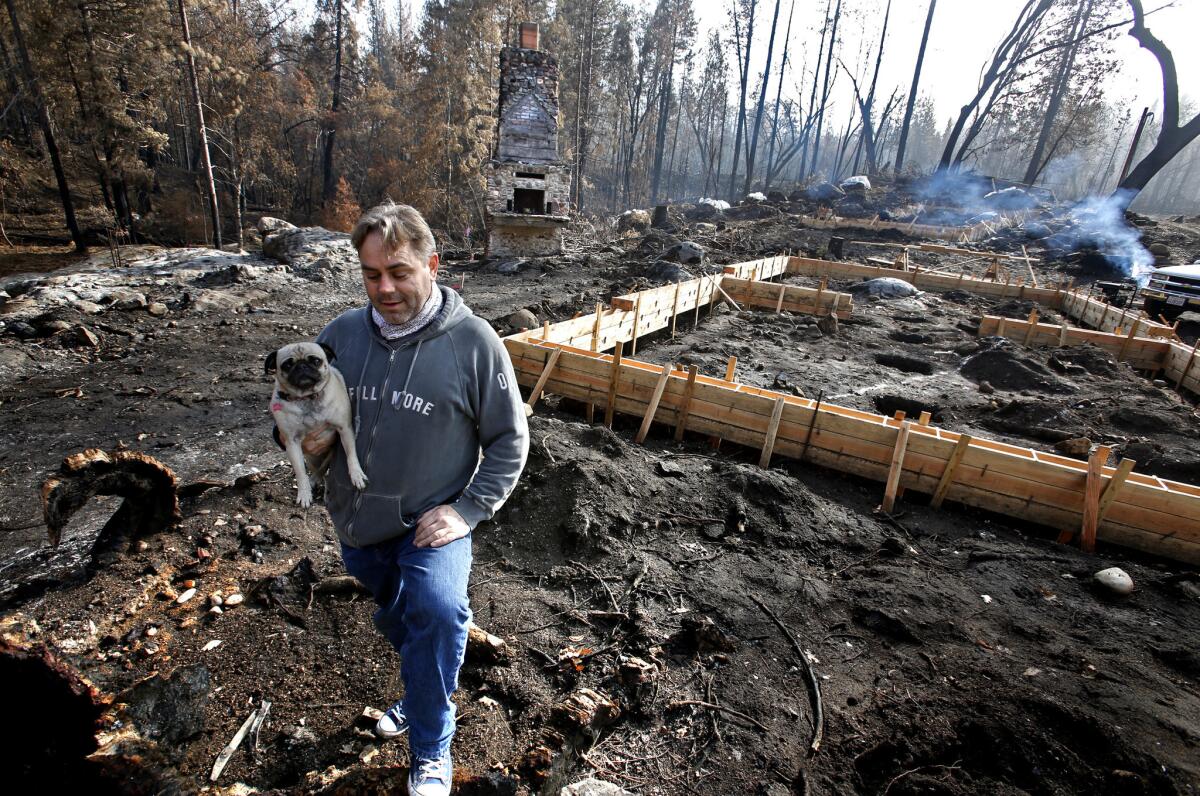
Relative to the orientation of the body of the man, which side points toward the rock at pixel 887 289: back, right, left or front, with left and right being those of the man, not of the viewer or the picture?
back

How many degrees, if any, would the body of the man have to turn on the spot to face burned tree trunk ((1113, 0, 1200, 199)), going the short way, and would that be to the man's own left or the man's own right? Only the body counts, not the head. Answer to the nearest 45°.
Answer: approximately 180°

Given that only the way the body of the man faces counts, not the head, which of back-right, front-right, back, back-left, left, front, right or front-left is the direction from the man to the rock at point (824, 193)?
back

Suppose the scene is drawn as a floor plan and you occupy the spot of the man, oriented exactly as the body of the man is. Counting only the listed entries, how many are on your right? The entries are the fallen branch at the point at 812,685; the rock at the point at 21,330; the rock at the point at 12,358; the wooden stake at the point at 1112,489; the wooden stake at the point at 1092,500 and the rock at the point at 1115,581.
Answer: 2

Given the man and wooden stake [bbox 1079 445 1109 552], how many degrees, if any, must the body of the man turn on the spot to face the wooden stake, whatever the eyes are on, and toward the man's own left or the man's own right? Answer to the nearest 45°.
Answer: approximately 135° to the man's own left

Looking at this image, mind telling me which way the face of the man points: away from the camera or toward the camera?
toward the camera

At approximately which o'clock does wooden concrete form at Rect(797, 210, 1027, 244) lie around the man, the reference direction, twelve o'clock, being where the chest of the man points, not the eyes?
The wooden concrete form is roughly at 6 o'clock from the man.

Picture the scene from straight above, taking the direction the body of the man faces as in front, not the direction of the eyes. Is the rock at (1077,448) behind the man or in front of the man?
behind

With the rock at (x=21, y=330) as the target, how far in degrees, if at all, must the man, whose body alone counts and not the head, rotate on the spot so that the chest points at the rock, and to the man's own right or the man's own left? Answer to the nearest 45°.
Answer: approximately 90° to the man's own right

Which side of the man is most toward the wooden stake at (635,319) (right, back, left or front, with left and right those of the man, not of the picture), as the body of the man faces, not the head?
back

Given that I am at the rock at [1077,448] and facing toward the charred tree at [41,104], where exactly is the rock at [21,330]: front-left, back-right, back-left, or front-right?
front-left

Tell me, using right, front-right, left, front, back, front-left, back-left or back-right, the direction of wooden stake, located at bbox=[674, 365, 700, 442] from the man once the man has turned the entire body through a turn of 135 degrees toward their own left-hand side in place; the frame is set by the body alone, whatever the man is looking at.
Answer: front-left

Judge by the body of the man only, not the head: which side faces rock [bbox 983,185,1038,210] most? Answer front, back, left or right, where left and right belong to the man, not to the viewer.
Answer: back

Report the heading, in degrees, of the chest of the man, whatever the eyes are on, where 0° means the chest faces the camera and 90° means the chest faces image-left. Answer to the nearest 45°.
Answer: approximately 45°
